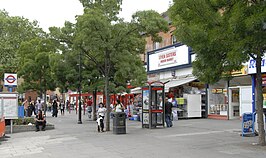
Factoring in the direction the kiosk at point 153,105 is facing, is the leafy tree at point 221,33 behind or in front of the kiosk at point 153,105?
in front

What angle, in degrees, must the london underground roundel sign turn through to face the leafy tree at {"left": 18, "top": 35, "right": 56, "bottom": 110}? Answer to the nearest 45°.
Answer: approximately 180°

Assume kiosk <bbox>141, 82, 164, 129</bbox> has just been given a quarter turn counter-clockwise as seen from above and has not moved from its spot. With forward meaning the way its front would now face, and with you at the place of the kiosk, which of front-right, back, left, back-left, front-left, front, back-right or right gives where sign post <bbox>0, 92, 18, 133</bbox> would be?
back-left

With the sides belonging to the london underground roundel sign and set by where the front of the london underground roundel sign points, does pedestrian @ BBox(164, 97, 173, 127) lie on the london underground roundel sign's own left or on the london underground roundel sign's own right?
on the london underground roundel sign's own left

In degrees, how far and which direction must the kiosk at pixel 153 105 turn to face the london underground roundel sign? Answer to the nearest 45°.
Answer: approximately 135° to its right

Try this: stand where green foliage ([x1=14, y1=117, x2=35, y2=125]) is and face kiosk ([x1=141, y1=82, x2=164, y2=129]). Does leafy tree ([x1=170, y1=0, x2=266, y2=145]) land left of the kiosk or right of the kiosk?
right

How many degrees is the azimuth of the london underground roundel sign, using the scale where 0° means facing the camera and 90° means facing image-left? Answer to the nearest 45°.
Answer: approximately 0°

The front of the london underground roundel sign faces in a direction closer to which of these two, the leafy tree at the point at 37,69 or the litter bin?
the litter bin

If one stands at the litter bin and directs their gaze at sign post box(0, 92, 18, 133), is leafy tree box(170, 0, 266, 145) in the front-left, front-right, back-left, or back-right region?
back-left

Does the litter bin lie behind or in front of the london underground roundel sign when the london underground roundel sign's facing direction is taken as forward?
in front

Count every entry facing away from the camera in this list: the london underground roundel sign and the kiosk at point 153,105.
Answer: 0

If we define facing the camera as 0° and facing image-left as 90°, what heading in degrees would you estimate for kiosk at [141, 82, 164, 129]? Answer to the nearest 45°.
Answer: approximately 315°
